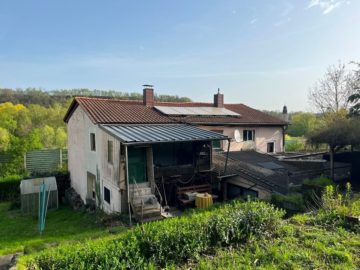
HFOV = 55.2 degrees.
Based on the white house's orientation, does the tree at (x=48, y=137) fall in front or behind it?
behind

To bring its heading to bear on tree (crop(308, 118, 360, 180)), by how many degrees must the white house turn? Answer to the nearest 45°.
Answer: approximately 45° to its left

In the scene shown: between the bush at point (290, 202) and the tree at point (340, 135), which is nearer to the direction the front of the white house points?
the bush

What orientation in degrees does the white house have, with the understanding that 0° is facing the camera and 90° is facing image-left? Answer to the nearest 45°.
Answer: approximately 315°

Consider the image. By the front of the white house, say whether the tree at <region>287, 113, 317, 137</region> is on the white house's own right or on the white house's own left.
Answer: on the white house's own left

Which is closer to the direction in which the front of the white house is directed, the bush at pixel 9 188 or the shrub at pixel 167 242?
the shrub
